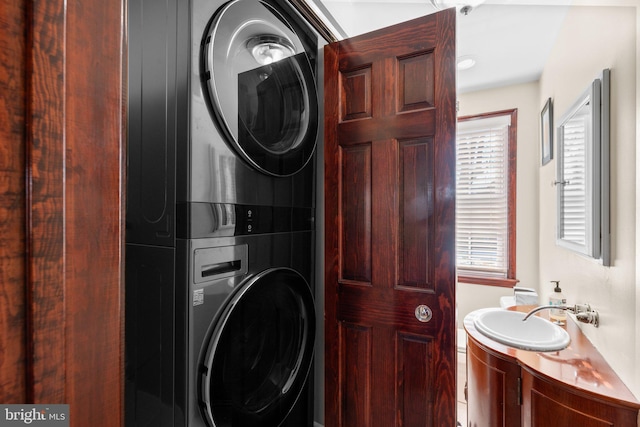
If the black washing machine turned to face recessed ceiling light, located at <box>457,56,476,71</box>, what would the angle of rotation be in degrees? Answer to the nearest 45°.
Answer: approximately 90° to its left

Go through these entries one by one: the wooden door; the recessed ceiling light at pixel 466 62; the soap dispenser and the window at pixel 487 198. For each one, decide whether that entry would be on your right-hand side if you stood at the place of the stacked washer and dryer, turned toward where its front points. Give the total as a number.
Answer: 0

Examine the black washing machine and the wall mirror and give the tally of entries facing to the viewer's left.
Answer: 1

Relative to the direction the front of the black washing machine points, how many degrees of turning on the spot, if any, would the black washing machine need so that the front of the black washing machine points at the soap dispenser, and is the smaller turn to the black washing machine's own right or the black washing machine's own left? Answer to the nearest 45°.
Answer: approximately 45° to the black washing machine's own left

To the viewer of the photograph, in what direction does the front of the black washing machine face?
facing the viewer and to the right of the viewer

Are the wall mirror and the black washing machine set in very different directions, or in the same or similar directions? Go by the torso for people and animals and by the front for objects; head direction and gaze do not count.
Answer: very different directions

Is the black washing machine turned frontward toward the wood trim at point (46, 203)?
no

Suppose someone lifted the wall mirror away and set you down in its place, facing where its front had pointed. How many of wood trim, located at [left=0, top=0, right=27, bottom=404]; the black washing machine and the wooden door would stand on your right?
0

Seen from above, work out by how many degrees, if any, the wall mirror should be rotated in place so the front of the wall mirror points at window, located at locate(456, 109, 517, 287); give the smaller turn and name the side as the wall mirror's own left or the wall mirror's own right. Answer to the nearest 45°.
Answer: approximately 45° to the wall mirror's own right

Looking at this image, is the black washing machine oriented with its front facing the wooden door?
no

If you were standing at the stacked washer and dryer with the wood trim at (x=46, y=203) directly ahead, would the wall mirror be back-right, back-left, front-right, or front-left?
back-left

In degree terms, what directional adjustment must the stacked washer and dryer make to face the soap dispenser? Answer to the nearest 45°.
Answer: approximately 45° to its left

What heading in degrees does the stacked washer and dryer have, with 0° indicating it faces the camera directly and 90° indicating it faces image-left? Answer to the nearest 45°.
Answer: approximately 315°

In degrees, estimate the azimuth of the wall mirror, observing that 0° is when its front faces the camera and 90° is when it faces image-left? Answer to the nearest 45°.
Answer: approximately 90°
